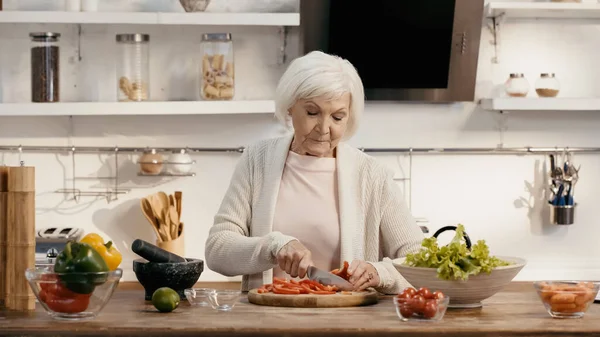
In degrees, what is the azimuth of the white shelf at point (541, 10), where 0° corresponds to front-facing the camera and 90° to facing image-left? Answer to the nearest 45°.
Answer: approximately 0°

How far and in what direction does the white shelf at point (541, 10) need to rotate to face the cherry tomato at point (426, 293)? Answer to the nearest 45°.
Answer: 0° — it already faces it

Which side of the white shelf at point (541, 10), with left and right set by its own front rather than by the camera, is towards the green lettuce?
front

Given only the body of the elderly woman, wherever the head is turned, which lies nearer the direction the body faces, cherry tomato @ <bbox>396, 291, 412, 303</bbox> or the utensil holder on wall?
the cherry tomato

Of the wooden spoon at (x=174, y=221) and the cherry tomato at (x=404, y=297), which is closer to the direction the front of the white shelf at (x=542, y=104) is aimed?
the cherry tomato

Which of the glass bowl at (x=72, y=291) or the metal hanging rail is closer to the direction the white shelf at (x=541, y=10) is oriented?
the glass bowl
